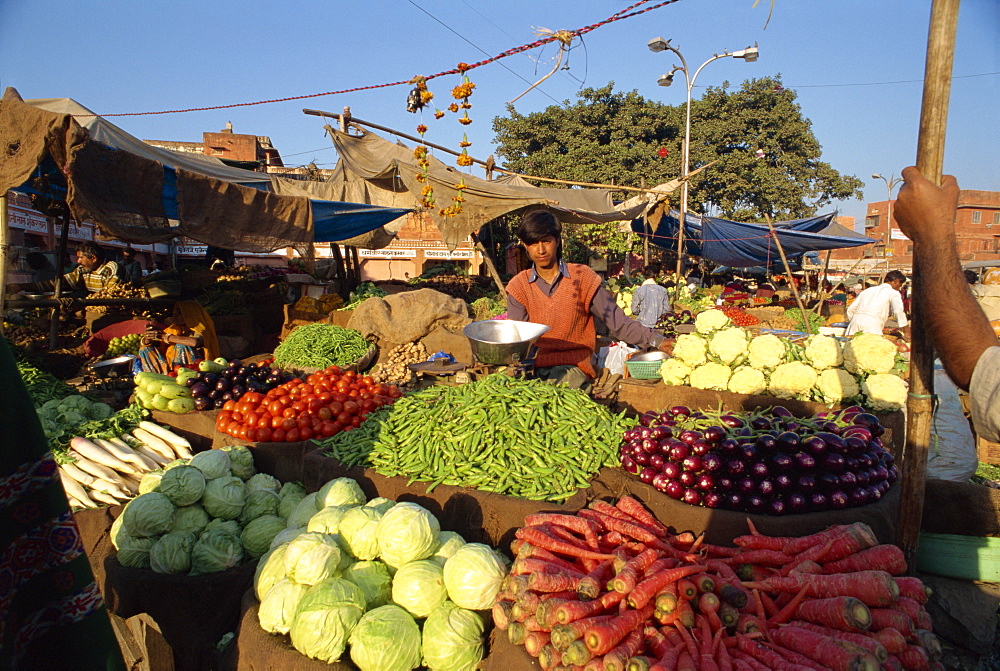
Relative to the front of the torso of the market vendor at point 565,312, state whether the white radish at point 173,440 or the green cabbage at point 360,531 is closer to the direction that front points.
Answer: the green cabbage

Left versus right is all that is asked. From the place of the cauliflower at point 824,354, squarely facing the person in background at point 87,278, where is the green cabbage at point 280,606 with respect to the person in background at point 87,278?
left

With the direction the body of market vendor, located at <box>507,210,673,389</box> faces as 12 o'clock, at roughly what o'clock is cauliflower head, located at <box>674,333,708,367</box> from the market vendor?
The cauliflower head is roughly at 8 o'clock from the market vendor.

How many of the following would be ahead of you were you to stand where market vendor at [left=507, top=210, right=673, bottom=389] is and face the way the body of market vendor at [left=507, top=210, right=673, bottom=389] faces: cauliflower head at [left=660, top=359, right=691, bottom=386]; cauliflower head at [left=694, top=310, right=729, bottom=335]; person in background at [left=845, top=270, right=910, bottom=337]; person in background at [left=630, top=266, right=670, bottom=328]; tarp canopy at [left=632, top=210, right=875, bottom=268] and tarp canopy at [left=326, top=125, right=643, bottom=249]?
0

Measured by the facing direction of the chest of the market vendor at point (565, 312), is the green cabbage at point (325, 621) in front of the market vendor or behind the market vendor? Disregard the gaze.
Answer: in front

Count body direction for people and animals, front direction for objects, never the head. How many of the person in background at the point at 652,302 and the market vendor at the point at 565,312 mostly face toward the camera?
1

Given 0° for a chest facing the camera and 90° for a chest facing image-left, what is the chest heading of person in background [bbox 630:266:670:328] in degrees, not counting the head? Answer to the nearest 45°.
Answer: approximately 180°

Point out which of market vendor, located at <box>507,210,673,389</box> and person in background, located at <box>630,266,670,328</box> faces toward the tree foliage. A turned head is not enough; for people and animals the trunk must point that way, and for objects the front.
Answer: the person in background

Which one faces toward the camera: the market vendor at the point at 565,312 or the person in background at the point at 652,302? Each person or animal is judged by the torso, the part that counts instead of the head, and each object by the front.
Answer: the market vendor

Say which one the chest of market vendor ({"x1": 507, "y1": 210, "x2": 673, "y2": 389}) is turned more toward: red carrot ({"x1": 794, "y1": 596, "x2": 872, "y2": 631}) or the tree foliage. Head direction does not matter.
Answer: the red carrot

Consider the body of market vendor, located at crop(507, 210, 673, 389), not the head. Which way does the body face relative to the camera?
toward the camera

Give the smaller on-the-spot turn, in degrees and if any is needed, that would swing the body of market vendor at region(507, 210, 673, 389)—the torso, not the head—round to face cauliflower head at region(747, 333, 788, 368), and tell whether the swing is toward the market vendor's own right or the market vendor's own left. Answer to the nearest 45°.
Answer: approximately 90° to the market vendor's own left

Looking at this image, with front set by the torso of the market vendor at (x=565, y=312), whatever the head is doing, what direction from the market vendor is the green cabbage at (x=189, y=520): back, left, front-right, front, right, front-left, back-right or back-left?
front-right

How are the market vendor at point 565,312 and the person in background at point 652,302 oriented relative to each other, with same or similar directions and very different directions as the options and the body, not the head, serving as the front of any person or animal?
very different directions

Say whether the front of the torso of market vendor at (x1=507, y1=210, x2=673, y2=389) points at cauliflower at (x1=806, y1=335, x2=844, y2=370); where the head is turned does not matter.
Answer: no

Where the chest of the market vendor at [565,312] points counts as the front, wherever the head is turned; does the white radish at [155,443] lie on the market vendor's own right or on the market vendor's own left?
on the market vendor's own right

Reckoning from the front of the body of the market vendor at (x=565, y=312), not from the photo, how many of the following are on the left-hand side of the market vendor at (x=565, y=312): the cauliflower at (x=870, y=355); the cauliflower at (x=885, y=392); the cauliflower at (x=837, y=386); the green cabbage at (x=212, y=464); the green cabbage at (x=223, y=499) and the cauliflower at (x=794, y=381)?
4

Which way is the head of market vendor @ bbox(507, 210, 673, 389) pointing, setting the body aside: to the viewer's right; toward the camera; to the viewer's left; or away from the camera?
toward the camera
